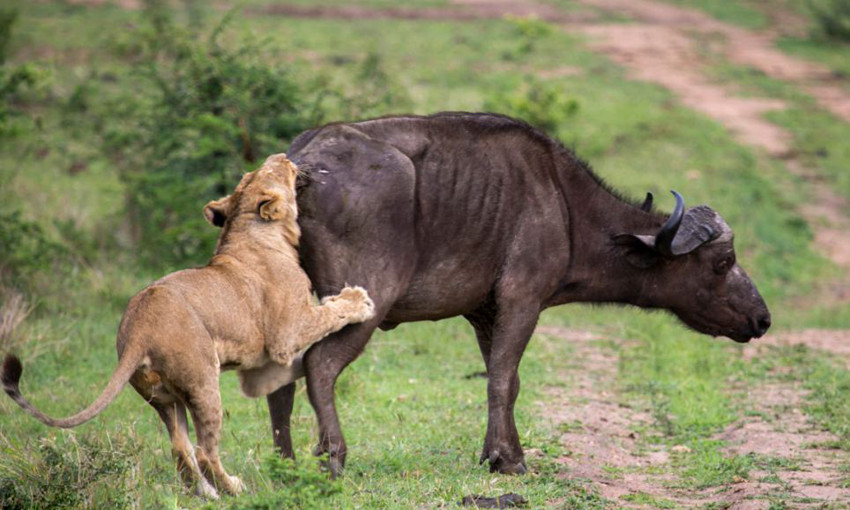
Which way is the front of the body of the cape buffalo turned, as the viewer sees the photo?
to the viewer's right

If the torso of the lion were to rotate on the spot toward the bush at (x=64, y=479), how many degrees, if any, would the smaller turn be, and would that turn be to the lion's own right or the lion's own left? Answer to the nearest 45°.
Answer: approximately 135° to the lion's own left

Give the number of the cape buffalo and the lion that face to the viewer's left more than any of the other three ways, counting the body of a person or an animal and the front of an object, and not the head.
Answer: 0

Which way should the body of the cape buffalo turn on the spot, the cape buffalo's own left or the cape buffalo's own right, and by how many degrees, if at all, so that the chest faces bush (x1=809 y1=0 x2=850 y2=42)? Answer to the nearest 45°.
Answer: approximately 90° to the cape buffalo's own left

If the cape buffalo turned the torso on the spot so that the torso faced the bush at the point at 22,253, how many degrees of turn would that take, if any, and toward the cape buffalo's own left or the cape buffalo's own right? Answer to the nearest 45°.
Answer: approximately 135° to the cape buffalo's own left

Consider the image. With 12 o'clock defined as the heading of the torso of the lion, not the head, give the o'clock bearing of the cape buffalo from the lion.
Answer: The cape buffalo is roughly at 1 o'clock from the lion.

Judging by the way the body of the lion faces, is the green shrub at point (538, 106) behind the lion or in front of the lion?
in front

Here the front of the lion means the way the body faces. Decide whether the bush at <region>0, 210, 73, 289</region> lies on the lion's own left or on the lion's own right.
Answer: on the lion's own left

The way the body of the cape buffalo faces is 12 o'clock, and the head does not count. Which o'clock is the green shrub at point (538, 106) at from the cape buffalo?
The green shrub is roughly at 9 o'clock from the cape buffalo.

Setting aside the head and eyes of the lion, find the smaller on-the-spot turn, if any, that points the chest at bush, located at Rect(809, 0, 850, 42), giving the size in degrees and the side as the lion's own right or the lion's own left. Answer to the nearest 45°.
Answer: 0° — it already faces it

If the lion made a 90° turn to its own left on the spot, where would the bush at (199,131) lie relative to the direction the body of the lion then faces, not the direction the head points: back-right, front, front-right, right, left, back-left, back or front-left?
front-right

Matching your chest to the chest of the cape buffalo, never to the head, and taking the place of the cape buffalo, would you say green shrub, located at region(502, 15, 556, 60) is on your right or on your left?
on your left

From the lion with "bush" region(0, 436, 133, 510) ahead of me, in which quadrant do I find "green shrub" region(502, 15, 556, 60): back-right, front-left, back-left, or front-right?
back-right

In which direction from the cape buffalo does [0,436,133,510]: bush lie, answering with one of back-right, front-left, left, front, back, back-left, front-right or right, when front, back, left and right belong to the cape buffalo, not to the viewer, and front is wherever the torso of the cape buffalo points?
back-right

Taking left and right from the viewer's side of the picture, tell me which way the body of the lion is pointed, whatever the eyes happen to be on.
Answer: facing away from the viewer and to the right of the viewer
